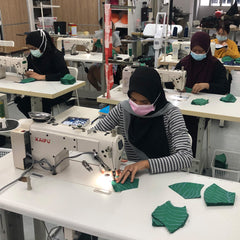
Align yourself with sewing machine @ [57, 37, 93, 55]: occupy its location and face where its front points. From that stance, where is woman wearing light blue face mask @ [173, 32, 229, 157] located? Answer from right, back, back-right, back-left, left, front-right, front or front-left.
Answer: back-right

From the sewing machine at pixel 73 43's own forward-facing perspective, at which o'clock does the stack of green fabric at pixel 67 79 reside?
The stack of green fabric is roughly at 6 o'clock from the sewing machine.

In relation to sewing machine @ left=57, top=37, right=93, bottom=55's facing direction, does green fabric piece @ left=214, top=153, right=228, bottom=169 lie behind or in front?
behind

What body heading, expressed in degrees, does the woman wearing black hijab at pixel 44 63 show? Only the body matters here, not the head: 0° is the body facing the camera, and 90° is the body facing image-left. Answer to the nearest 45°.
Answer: approximately 45°

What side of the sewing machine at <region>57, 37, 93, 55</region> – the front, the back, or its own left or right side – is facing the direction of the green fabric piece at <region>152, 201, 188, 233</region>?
back

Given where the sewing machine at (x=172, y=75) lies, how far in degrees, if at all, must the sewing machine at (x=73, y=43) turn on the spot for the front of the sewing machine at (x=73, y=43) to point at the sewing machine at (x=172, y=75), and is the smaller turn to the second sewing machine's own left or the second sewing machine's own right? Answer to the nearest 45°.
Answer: approximately 135° to the second sewing machine's own right

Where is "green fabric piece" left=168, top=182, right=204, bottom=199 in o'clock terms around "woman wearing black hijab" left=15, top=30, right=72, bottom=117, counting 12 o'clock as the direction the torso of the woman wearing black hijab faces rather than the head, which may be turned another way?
The green fabric piece is roughly at 10 o'clock from the woman wearing black hijab.

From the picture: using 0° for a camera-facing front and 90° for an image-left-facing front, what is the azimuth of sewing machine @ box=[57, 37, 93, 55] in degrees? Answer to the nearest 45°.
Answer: approximately 180°

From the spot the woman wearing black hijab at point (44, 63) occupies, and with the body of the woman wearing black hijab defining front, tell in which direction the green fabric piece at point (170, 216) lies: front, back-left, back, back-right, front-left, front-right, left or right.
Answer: front-left
